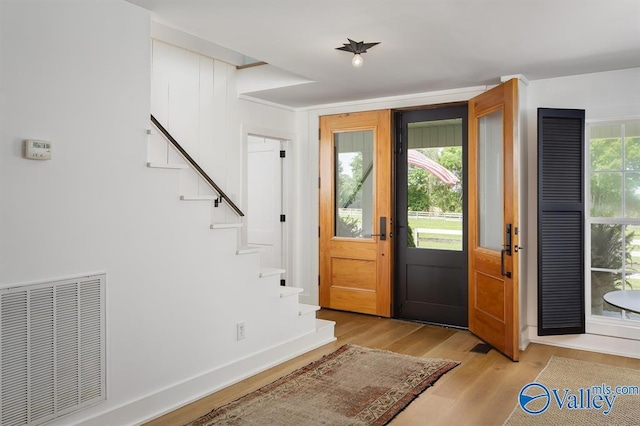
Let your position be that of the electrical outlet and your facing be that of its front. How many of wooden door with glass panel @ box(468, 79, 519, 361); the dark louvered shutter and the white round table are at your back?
0

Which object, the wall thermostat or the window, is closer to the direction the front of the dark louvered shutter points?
the wall thermostat

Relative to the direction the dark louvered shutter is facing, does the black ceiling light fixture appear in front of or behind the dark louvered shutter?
in front

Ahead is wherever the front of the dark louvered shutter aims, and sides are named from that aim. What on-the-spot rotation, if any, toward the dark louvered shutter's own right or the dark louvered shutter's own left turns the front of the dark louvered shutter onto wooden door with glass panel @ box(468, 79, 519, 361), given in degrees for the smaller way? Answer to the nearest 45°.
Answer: approximately 90° to the dark louvered shutter's own right

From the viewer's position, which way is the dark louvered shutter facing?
facing the viewer

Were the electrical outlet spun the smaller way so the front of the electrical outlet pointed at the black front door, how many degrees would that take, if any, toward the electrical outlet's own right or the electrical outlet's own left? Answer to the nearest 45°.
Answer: approximately 90° to the electrical outlet's own left

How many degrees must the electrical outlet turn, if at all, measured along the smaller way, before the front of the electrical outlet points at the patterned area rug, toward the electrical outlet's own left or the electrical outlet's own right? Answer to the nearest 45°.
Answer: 0° — it already faces it

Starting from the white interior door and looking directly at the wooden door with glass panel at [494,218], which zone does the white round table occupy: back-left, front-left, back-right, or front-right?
front-right

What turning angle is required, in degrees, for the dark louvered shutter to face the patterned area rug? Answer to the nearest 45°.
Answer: approximately 45° to its right

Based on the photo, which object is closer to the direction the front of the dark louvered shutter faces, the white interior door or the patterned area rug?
the patterned area rug

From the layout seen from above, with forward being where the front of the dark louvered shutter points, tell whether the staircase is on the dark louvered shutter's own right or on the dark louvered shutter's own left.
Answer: on the dark louvered shutter's own right

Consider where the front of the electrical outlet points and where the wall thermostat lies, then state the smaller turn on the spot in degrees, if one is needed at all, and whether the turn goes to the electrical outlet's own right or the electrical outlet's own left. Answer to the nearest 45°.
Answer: approximately 90° to the electrical outlet's own right

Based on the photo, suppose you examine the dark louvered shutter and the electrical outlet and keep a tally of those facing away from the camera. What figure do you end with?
0

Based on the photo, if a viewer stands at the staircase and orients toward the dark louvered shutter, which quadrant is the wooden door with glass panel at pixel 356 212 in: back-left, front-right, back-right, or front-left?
front-left

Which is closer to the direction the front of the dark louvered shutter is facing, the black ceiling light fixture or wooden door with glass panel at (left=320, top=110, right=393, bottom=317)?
the black ceiling light fixture

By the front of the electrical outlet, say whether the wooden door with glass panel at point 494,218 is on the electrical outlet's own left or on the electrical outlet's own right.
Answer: on the electrical outlet's own left

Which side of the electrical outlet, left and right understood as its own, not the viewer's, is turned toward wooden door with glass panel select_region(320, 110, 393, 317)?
left

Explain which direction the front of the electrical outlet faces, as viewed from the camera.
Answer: facing the viewer and to the right of the viewer
